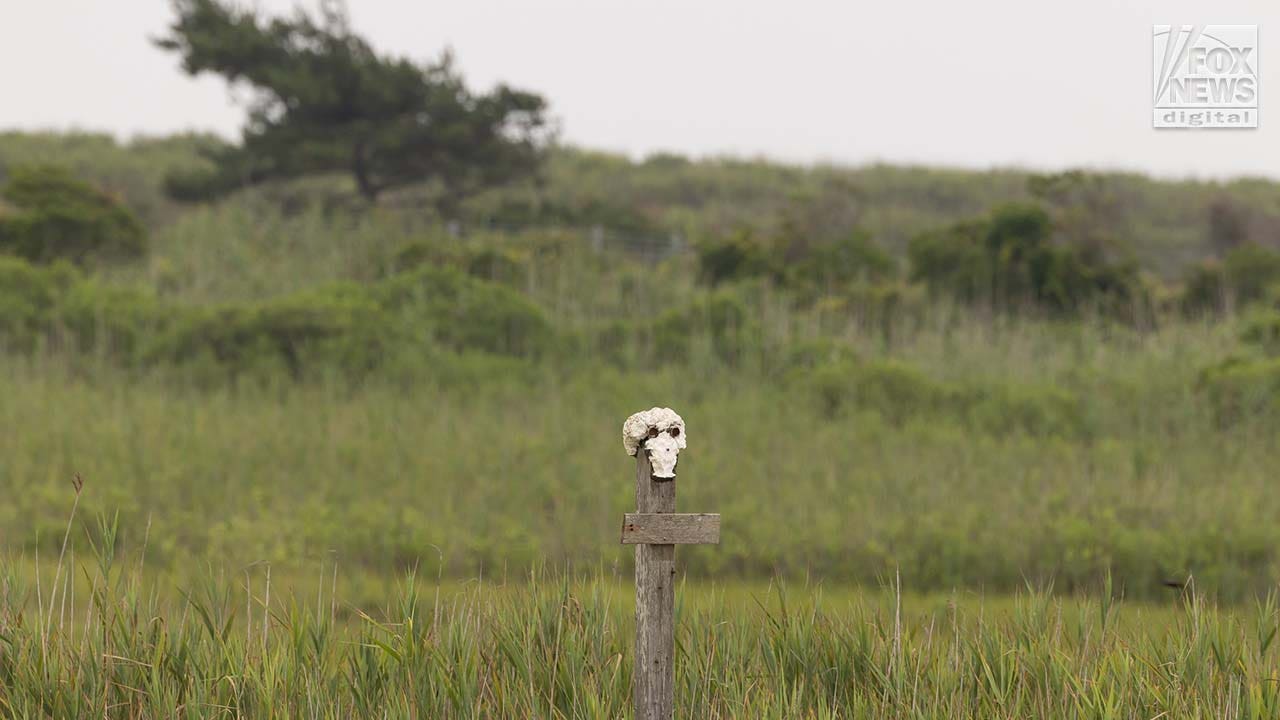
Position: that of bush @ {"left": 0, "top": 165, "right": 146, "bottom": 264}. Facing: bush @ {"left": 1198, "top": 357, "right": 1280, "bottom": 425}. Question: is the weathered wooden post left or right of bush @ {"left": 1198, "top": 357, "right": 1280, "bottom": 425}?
right

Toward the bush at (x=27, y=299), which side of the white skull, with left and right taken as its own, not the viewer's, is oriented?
back

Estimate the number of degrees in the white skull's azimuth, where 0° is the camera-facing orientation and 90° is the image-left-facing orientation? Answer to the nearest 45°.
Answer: approximately 315°

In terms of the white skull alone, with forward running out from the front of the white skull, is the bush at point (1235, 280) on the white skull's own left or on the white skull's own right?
on the white skull's own left

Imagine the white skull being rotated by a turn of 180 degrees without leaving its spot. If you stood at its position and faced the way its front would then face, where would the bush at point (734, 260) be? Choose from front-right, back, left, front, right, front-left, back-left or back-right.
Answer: front-right

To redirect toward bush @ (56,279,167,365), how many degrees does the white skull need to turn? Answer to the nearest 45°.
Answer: approximately 180°

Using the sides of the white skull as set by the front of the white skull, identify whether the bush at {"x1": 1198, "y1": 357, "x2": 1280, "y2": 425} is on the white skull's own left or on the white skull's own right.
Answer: on the white skull's own left

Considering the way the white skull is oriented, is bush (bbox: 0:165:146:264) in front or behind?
behind
